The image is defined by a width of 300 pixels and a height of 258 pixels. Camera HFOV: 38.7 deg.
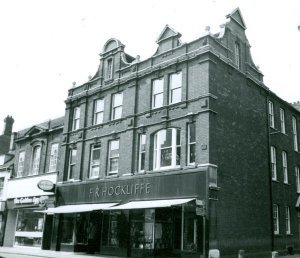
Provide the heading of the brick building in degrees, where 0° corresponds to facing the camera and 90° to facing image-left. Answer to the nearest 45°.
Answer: approximately 45°

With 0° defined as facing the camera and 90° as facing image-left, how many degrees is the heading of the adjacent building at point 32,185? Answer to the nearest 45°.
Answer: approximately 45°

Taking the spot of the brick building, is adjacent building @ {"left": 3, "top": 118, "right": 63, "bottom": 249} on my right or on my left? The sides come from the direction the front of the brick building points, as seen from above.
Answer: on my right

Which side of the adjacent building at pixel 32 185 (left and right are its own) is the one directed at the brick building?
left
